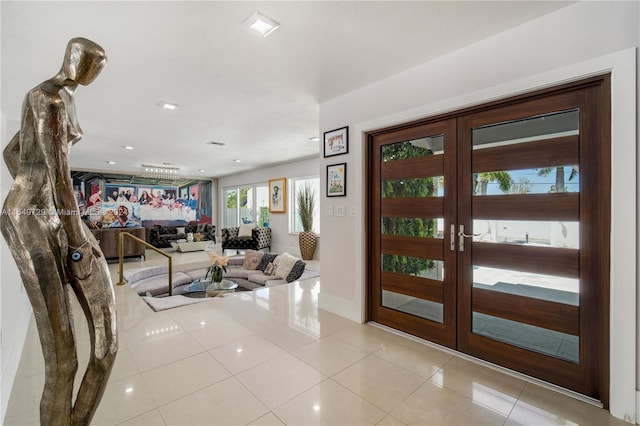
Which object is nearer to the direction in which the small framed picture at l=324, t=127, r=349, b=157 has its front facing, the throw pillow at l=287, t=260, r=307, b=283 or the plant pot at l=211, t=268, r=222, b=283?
the plant pot

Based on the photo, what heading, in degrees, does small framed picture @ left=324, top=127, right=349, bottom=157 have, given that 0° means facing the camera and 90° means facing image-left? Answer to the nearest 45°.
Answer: approximately 45°

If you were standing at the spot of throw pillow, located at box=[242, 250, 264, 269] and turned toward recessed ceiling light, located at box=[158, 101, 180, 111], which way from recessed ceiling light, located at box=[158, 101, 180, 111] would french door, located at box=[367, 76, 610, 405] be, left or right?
left

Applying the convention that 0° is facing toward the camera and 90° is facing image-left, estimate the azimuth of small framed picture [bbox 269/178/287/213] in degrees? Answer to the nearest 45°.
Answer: approximately 45°

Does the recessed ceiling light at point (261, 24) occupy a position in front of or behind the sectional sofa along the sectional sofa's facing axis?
in front

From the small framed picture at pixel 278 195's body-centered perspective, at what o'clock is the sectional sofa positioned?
The sectional sofa is roughly at 11 o'clock from the small framed picture.

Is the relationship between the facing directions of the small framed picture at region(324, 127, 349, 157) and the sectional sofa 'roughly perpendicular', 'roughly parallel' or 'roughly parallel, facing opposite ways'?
roughly perpendicular

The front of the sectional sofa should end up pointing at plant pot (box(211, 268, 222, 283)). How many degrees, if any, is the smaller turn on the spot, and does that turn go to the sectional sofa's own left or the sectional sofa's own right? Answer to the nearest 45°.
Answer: approximately 45° to the sectional sofa's own right
